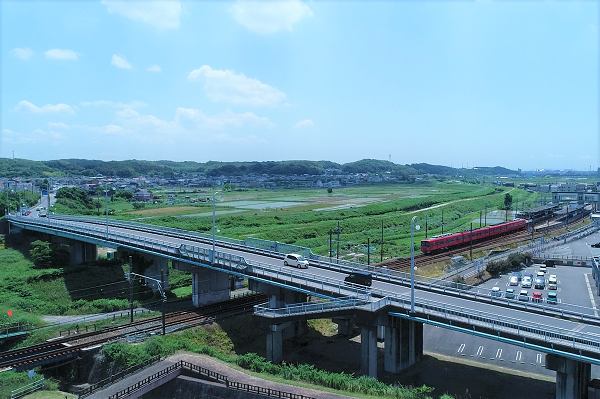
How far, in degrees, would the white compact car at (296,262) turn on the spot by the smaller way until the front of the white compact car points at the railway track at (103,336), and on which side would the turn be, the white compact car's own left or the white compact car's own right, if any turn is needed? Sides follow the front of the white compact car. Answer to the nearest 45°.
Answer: approximately 90° to the white compact car's own right

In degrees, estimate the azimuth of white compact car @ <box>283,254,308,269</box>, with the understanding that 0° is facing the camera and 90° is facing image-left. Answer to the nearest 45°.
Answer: approximately 315°
